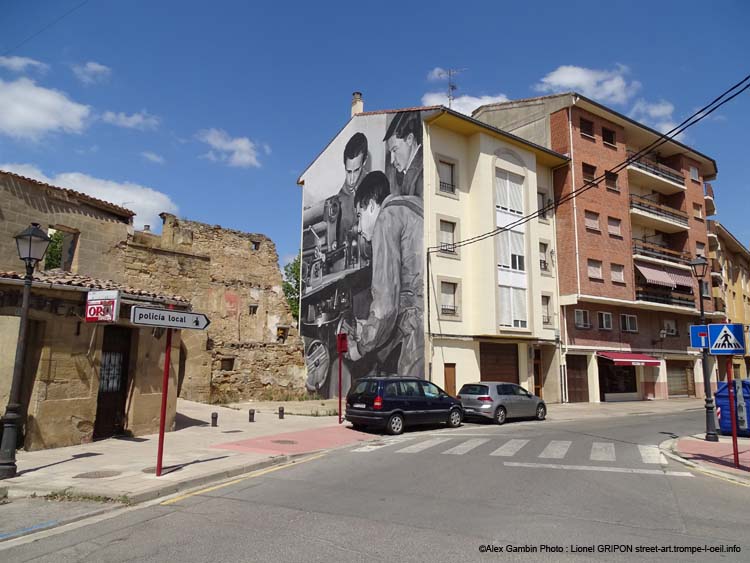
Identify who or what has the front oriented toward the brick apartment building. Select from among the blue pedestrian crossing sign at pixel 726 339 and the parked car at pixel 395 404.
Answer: the parked car

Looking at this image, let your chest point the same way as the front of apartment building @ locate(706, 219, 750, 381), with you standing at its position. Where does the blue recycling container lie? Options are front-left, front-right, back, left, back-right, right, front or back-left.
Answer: front-right

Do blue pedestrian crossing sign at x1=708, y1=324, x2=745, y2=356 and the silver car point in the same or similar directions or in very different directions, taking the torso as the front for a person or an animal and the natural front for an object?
very different directions

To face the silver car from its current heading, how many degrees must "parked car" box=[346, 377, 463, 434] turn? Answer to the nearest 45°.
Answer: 0° — it already faces it

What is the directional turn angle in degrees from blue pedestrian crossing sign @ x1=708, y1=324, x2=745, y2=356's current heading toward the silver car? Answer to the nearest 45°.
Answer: approximately 135° to its right

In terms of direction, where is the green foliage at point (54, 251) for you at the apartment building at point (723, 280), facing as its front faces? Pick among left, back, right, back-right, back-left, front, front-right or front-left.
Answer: right

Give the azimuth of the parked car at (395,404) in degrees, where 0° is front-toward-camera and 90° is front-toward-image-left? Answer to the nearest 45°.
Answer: approximately 225°

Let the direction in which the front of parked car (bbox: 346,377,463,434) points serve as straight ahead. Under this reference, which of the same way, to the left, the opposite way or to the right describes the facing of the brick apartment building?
to the right

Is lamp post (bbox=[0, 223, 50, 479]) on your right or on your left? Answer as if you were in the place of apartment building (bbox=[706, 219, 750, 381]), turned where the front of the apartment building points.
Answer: on your right

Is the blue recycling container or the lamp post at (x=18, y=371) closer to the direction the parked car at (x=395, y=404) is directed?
the blue recycling container
